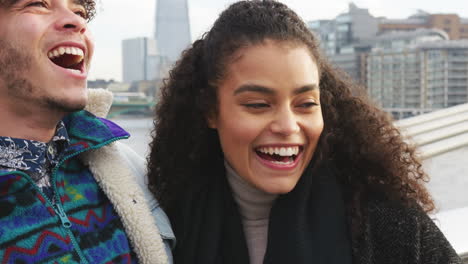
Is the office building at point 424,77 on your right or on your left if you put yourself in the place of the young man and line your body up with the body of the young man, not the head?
on your left

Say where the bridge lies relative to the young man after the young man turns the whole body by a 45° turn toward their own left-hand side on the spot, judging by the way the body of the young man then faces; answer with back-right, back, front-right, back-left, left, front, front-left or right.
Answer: front-left

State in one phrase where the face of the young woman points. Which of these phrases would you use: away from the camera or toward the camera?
toward the camera

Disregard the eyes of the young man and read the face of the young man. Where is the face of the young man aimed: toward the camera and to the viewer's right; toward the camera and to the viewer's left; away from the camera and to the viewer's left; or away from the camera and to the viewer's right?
toward the camera and to the viewer's right

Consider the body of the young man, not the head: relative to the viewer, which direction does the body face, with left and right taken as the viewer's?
facing the viewer and to the right of the viewer
